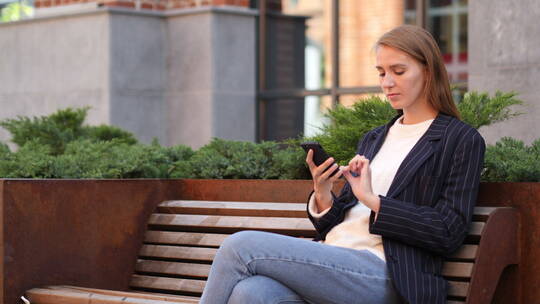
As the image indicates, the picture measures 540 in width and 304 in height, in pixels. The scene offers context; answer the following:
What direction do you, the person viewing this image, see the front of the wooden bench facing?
facing the viewer and to the left of the viewer

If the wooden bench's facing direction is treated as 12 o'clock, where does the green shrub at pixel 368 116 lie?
The green shrub is roughly at 7 o'clock from the wooden bench.

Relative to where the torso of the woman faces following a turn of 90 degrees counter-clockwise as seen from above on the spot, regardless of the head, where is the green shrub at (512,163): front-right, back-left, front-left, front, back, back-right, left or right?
left

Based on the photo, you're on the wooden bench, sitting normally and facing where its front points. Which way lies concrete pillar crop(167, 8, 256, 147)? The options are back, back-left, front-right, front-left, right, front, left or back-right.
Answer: back-right

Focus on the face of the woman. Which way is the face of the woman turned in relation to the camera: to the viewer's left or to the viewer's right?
to the viewer's left

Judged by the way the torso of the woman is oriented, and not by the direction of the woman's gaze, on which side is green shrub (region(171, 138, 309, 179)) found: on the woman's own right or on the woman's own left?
on the woman's own right

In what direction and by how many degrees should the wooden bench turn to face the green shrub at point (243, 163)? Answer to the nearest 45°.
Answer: approximately 135° to its right

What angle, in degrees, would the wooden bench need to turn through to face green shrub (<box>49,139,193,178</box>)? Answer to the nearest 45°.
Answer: approximately 90° to its right

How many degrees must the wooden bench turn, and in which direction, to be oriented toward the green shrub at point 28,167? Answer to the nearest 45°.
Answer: approximately 90° to its right

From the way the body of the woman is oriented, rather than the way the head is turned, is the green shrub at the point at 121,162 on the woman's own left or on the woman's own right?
on the woman's own right
